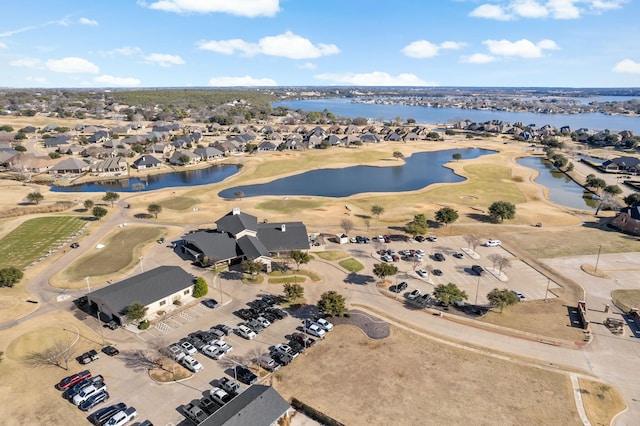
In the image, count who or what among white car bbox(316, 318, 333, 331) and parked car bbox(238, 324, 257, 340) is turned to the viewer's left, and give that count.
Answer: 0

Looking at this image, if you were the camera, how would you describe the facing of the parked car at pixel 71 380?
facing the viewer and to the left of the viewer

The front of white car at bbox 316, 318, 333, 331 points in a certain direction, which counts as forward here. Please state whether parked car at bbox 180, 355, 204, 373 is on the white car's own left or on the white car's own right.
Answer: on the white car's own right

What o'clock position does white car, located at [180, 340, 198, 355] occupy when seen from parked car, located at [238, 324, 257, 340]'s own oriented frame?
The white car is roughly at 4 o'clock from the parked car.

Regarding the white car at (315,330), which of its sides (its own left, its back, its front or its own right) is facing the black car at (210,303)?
back

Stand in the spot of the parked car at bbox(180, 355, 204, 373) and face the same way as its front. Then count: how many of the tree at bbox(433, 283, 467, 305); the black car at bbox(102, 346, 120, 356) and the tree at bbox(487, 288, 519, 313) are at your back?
1

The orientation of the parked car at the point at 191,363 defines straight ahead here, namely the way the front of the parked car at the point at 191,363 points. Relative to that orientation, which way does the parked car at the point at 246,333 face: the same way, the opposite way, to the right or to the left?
the same way
